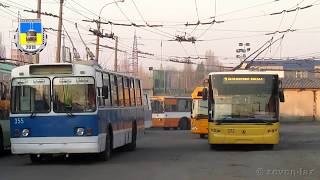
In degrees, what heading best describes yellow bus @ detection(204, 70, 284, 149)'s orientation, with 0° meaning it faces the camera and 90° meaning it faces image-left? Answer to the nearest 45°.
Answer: approximately 0°

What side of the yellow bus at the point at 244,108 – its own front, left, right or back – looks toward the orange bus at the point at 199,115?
back
